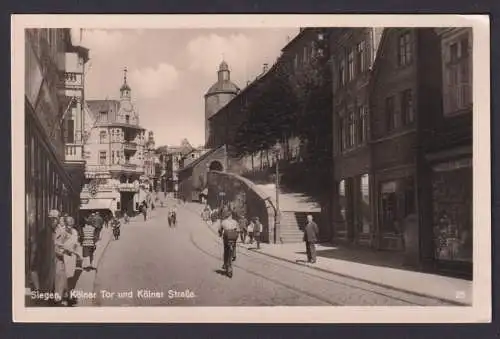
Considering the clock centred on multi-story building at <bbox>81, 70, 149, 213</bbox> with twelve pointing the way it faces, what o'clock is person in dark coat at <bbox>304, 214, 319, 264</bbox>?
The person in dark coat is roughly at 11 o'clock from the multi-story building.

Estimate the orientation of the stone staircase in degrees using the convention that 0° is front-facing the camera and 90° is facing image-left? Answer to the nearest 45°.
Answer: approximately 0°

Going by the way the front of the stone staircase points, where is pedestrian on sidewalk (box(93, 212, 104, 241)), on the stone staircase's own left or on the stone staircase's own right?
on the stone staircase's own right
